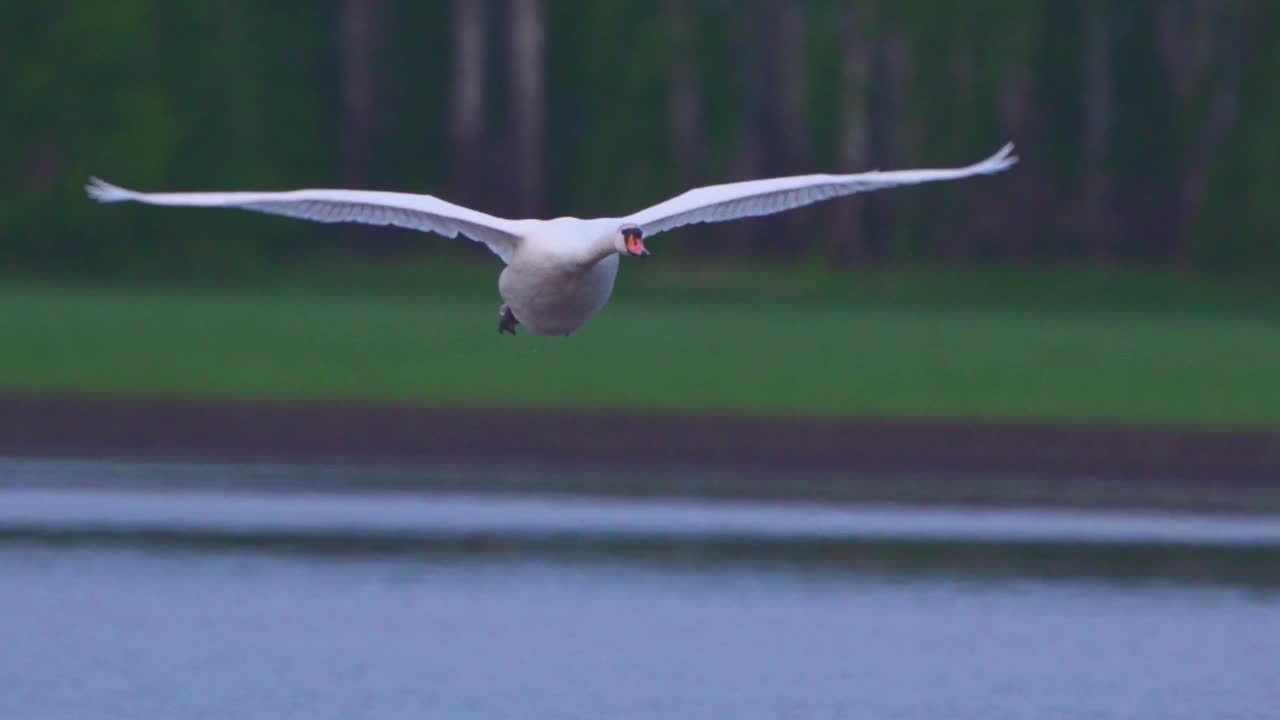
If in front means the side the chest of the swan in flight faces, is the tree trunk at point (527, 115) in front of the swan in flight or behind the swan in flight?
behind

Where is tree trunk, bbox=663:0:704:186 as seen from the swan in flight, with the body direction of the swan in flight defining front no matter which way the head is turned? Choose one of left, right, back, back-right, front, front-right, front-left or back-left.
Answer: back

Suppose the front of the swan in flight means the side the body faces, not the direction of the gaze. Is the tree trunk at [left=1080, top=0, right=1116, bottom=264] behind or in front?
behind

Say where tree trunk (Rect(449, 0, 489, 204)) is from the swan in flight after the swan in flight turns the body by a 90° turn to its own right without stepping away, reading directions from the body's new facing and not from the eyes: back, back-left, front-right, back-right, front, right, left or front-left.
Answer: right

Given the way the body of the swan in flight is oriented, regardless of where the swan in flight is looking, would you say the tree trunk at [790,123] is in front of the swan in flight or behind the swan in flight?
behind

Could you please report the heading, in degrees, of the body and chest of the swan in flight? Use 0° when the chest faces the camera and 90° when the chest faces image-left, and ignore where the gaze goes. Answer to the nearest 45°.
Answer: approximately 0°

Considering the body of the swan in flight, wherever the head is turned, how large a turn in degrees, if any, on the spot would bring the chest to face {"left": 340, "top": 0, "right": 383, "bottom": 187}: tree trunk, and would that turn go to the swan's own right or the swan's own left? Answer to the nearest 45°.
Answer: approximately 180°
